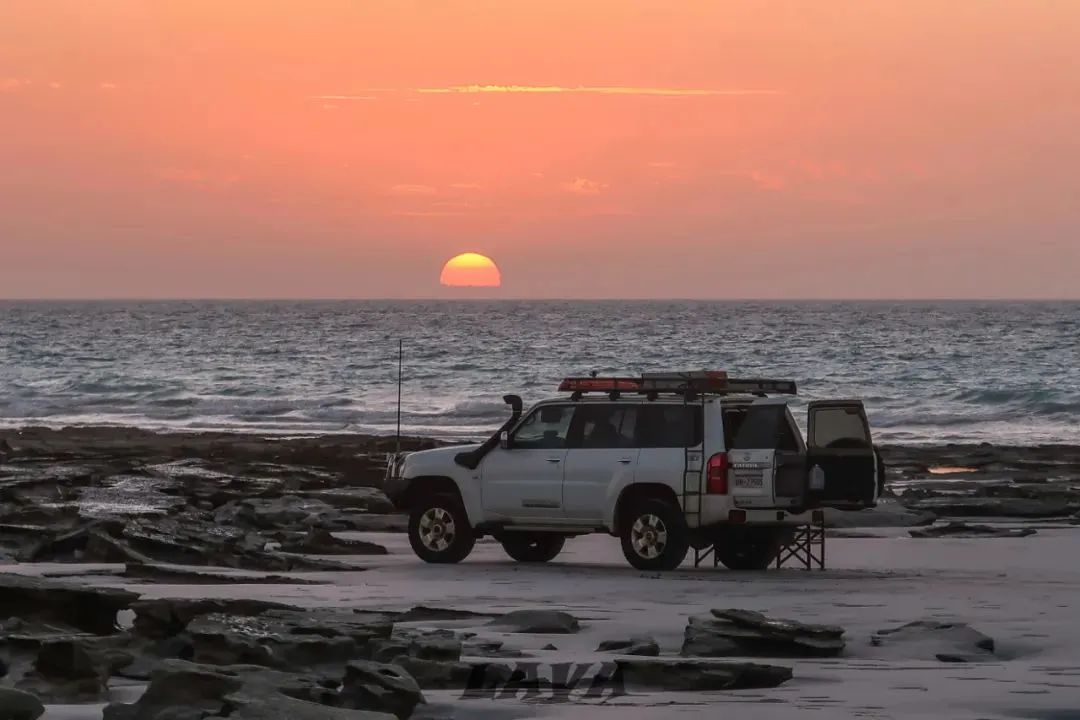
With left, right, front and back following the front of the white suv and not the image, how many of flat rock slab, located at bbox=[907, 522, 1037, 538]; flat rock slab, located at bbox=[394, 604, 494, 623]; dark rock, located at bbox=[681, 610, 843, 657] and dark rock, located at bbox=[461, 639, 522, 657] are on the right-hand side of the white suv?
1

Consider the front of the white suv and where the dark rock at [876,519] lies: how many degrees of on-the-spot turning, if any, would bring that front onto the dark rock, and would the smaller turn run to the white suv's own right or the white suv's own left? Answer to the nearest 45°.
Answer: approximately 90° to the white suv's own right

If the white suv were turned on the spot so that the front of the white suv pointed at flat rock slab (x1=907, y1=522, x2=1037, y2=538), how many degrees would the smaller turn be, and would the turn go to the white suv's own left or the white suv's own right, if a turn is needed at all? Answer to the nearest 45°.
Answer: approximately 90° to the white suv's own right

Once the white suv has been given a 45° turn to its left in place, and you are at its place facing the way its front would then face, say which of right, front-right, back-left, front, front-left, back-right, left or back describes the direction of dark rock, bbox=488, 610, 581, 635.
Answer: left

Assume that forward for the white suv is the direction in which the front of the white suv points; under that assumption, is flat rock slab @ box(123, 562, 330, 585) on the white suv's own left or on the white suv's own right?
on the white suv's own left

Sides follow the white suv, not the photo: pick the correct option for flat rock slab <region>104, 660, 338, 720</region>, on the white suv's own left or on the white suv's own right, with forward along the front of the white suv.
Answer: on the white suv's own left

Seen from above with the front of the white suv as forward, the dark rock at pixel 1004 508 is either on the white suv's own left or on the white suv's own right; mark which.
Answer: on the white suv's own right

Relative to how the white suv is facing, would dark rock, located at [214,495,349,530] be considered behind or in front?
in front

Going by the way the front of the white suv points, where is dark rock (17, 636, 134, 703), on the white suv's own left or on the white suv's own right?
on the white suv's own left

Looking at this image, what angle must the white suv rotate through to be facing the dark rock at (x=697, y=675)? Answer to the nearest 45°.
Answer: approximately 135° to its left

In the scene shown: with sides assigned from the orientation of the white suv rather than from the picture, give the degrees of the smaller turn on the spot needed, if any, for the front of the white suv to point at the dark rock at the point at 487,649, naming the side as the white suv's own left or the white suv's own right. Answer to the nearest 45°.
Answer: approximately 135° to the white suv's own left

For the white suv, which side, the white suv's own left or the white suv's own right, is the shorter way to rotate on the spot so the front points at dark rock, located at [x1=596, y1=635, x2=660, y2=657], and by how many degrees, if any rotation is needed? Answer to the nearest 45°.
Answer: approximately 135° to the white suv's own left

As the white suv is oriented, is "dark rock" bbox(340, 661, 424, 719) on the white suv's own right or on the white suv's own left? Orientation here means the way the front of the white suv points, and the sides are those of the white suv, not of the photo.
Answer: on the white suv's own left

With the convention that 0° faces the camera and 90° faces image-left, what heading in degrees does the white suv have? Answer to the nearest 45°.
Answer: approximately 135°

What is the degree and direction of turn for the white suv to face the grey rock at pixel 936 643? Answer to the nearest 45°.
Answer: approximately 135° to its left
